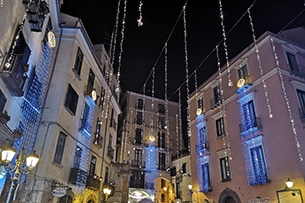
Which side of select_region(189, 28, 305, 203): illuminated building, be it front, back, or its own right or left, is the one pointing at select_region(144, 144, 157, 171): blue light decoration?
right

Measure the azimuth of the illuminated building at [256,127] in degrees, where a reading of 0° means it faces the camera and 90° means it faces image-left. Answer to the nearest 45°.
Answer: approximately 45°

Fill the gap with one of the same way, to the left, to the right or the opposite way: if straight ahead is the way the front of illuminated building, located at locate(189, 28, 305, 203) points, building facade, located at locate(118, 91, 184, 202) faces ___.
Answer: to the left

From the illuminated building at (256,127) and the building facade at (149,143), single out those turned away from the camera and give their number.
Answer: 0

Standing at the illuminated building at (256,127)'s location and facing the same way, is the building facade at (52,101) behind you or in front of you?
in front

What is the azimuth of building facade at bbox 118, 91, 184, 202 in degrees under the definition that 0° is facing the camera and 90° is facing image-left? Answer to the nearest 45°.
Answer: approximately 0°

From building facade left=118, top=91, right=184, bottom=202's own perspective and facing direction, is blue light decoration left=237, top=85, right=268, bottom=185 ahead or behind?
ahead

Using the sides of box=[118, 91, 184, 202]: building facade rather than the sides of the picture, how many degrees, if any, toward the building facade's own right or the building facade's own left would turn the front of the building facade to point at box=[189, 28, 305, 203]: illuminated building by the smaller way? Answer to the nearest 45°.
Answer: approximately 45° to the building facade's own left

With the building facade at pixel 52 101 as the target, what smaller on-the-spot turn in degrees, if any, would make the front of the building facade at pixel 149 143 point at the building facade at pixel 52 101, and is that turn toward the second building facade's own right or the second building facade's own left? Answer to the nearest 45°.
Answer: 0° — it already faces it
